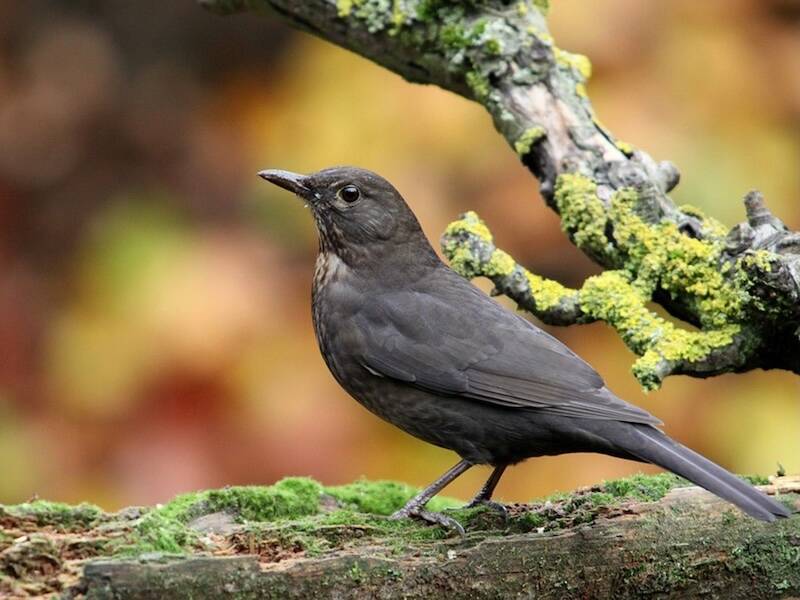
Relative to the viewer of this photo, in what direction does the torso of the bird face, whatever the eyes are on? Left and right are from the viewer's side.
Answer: facing to the left of the viewer
